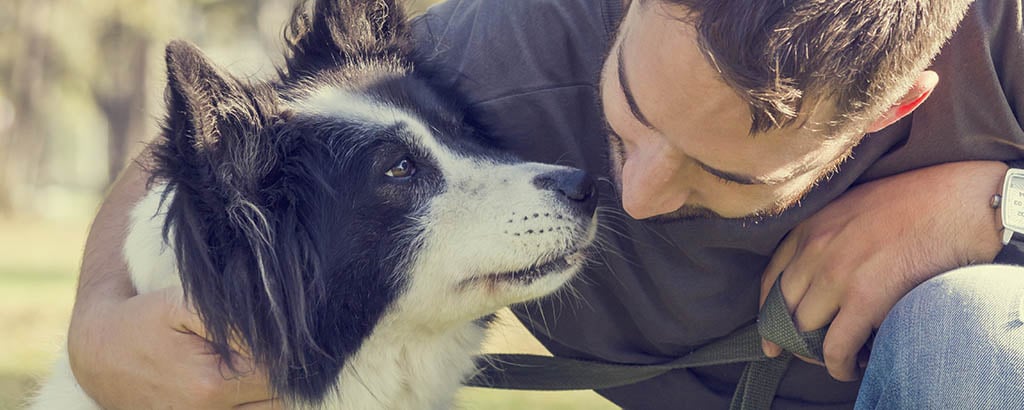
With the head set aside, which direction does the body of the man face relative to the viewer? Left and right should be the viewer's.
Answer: facing the viewer and to the left of the viewer
